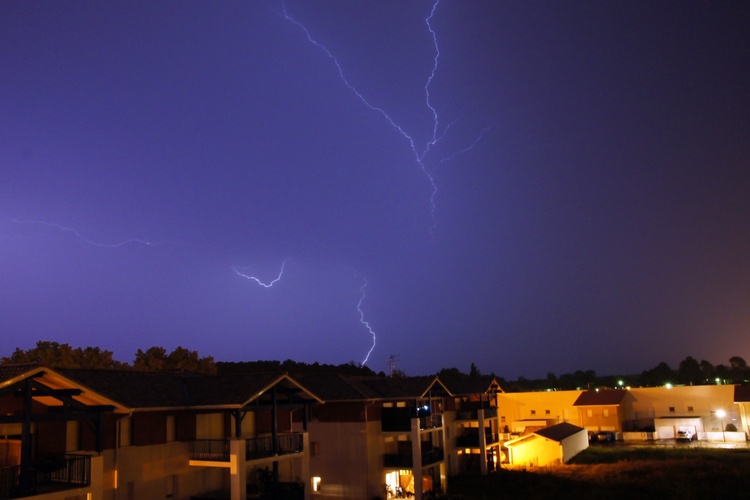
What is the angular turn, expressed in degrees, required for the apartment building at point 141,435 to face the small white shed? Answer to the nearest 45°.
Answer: approximately 90° to its left

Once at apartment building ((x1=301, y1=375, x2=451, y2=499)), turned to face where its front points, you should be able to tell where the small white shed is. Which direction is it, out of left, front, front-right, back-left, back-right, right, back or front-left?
left

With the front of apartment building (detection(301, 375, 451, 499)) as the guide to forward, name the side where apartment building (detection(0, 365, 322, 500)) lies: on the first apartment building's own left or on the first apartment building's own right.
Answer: on the first apartment building's own right

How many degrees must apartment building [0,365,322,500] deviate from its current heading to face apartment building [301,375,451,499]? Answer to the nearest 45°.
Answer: approximately 90° to its left

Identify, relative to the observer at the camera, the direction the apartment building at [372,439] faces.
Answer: facing the viewer and to the right of the viewer

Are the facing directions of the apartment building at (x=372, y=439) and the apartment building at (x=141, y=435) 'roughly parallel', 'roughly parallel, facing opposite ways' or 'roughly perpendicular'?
roughly parallel

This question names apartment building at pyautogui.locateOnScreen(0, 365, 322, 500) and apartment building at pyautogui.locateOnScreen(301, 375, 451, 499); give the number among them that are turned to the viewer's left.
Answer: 0
